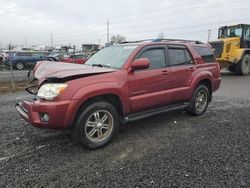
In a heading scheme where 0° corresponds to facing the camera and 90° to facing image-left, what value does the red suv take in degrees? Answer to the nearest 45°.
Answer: approximately 45°

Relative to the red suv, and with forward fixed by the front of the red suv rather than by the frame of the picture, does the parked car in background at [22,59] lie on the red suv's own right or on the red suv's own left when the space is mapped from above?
on the red suv's own right

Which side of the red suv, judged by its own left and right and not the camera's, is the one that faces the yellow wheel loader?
back
